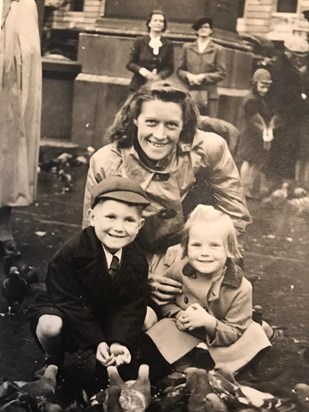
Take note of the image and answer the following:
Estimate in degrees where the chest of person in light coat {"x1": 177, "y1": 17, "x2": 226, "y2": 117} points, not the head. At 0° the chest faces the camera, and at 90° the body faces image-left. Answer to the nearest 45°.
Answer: approximately 0°
